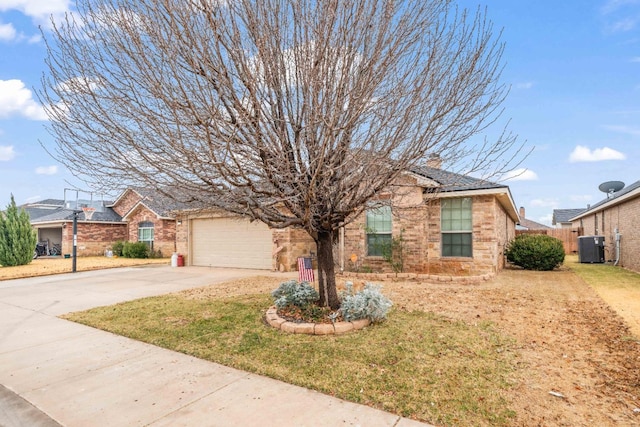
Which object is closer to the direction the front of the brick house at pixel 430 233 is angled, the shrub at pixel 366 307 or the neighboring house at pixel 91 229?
the shrub

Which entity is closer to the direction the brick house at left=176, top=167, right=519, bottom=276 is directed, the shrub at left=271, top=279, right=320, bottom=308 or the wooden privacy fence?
the shrub

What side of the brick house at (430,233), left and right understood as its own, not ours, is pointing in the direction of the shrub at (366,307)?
front

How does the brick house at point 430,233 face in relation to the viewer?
toward the camera

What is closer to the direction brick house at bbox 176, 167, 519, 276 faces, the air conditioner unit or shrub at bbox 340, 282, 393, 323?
the shrub

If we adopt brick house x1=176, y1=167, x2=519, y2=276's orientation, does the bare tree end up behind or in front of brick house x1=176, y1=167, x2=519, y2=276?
in front

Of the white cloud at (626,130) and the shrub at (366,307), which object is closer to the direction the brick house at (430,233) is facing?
the shrub

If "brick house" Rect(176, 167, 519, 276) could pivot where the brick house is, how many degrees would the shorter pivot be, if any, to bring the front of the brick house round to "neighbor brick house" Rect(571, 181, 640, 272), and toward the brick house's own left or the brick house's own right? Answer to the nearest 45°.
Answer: approximately 135° to the brick house's own left

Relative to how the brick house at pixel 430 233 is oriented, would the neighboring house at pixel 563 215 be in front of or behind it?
behind

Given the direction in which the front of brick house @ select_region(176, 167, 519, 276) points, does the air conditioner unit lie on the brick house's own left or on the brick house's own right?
on the brick house's own left

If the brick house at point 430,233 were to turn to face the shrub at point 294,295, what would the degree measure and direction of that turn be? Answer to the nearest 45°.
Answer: approximately 45° to its right
